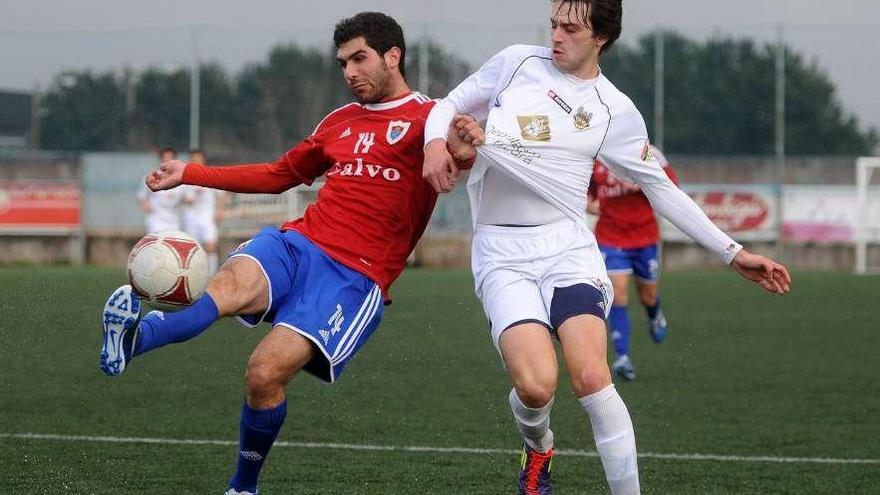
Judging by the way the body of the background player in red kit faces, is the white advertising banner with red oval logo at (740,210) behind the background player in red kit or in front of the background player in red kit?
behind

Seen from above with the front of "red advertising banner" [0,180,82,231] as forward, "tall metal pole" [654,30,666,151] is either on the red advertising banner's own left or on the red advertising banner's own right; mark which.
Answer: on the red advertising banner's own left

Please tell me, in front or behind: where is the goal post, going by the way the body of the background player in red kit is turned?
behind

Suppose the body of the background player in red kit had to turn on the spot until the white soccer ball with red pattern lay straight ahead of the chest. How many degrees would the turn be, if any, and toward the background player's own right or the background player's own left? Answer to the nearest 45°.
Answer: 0° — they already face it

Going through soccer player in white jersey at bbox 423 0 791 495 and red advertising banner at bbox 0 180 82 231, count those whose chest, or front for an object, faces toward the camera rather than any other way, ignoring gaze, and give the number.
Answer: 2

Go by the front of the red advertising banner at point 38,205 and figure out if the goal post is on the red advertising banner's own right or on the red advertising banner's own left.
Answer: on the red advertising banner's own left
